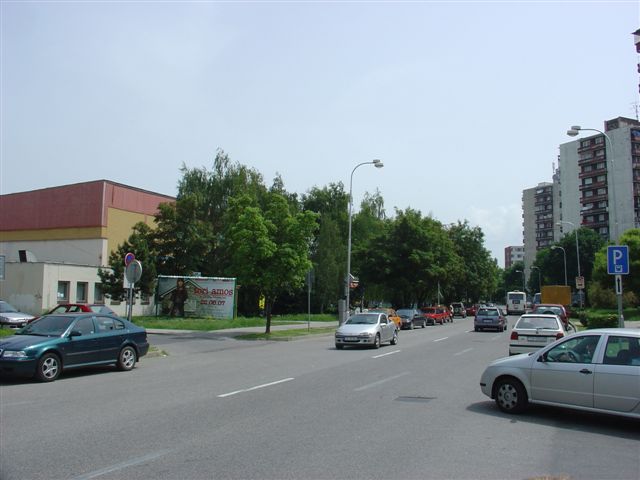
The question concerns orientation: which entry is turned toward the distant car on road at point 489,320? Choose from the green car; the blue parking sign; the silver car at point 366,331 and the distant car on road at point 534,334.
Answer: the distant car on road at point 534,334

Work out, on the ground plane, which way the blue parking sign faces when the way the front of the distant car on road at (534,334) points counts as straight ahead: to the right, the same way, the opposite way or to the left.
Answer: the opposite way

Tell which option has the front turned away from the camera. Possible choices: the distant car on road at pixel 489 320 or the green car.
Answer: the distant car on road

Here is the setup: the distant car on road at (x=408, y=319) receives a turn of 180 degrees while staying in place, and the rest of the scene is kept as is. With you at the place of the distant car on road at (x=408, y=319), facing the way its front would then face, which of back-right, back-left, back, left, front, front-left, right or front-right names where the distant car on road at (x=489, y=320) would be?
right

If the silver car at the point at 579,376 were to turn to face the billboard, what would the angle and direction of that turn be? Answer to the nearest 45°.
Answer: approximately 45° to its right

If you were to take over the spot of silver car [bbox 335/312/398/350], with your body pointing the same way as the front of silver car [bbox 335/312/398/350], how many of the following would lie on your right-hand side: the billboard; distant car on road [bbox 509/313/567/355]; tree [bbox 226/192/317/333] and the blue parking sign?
2

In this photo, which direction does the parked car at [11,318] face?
to the viewer's right

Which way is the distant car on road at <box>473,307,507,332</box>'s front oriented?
away from the camera

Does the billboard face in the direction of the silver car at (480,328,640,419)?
yes

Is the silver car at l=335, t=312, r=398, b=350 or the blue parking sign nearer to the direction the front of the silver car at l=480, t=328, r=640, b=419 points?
the silver car
